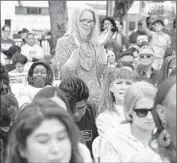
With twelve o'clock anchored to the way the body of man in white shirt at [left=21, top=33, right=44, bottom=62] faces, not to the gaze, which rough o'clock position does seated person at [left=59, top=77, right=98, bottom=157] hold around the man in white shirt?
The seated person is roughly at 12 o'clock from the man in white shirt.

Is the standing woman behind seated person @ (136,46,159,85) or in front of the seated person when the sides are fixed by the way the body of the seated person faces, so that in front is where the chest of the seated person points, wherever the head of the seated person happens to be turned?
in front

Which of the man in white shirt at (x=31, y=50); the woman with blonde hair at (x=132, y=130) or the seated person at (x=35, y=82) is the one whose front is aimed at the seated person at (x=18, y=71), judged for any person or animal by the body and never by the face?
the man in white shirt

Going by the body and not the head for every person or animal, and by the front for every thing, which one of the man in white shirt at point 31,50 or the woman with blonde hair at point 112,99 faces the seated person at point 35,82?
the man in white shirt

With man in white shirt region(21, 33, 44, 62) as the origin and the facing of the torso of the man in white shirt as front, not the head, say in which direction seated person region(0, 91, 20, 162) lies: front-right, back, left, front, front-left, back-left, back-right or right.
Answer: front

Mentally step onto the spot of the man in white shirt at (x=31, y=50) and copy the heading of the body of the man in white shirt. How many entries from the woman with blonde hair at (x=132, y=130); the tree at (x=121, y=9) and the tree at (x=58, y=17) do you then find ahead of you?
1

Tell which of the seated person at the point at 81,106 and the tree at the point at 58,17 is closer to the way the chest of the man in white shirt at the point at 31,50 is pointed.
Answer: the seated person

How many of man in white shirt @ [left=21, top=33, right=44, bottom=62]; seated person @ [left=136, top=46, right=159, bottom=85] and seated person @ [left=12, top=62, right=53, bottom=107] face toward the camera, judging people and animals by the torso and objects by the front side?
3

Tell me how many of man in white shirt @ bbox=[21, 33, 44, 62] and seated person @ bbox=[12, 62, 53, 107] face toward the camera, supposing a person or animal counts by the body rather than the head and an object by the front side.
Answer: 2

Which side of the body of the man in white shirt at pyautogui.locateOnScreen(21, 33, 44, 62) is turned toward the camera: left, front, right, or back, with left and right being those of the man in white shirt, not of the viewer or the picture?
front

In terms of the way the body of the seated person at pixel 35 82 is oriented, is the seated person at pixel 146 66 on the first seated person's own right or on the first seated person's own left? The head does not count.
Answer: on the first seated person's own left
